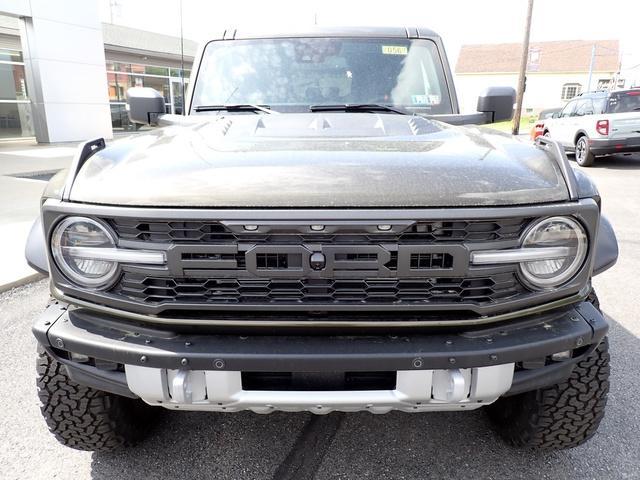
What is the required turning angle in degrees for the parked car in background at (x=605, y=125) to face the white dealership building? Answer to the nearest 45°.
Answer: approximately 45° to its left

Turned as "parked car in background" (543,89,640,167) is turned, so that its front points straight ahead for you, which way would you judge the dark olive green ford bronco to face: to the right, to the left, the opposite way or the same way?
the opposite way

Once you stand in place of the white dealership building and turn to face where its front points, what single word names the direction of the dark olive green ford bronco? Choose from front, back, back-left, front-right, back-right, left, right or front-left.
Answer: front-right

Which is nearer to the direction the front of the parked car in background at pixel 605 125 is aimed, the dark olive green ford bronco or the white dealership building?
the white dealership building

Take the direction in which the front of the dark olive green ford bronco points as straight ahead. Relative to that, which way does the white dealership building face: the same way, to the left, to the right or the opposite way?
to the left

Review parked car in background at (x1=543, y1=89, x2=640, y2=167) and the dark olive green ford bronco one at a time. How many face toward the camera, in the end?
1

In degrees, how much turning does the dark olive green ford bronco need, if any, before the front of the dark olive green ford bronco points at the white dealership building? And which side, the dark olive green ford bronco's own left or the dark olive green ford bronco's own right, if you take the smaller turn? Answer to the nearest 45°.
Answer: approximately 135° to the dark olive green ford bronco's own right

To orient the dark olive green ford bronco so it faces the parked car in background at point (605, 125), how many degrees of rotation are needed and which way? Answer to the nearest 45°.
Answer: approximately 135° to its left

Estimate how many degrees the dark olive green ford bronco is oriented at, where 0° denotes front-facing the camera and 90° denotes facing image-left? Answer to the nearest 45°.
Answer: approximately 0°

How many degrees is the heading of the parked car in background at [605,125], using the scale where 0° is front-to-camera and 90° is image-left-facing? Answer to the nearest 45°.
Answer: approximately 135°

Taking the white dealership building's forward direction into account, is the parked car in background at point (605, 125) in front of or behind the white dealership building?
in front

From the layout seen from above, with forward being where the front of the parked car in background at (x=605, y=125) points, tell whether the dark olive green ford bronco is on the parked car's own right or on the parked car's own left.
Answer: on the parked car's own left
